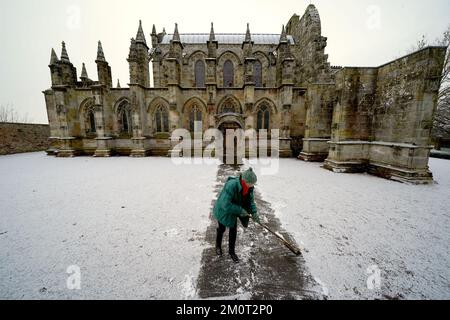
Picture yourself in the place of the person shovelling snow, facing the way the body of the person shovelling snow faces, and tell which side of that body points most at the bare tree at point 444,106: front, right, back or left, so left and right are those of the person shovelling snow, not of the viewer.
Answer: left

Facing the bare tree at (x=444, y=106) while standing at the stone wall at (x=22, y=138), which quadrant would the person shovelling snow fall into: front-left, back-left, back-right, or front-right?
front-right

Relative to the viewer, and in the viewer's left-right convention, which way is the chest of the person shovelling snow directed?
facing the viewer and to the right of the viewer

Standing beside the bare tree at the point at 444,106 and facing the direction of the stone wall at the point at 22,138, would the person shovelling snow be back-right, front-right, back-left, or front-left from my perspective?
front-left

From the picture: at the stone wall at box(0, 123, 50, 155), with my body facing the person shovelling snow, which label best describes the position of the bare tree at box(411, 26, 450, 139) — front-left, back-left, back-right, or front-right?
front-left

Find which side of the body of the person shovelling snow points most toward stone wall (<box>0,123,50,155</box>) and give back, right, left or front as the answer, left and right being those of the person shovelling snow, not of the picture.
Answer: back
